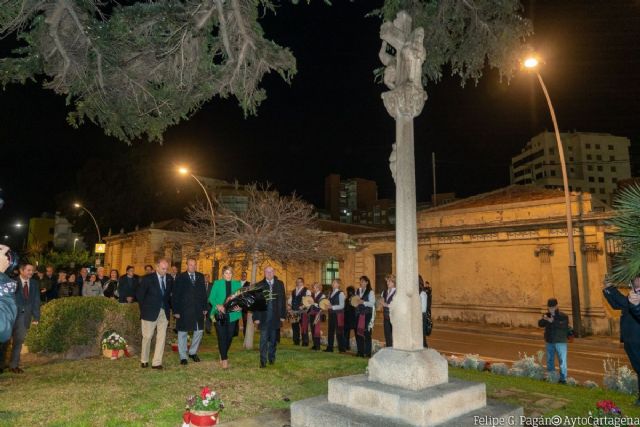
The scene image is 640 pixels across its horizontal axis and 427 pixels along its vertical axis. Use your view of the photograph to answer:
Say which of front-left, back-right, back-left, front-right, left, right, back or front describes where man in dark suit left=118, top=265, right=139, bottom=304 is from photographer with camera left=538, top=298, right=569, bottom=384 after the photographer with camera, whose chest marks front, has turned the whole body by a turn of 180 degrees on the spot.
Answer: back-left

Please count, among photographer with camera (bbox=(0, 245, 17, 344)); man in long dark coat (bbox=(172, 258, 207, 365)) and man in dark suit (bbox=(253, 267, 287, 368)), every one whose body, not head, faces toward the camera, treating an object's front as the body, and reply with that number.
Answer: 2

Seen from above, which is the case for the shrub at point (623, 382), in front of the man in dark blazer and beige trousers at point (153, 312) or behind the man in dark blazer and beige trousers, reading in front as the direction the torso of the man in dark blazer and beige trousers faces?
in front

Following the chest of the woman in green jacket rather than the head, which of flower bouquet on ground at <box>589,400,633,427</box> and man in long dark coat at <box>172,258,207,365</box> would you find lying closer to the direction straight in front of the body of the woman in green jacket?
the flower bouquet on ground

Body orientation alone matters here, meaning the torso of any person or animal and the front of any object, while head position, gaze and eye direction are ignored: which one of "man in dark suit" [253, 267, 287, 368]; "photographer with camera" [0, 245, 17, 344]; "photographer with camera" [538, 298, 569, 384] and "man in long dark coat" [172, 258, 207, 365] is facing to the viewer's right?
"photographer with camera" [0, 245, 17, 344]

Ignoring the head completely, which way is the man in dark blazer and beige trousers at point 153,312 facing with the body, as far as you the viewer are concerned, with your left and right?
facing the viewer and to the right of the viewer

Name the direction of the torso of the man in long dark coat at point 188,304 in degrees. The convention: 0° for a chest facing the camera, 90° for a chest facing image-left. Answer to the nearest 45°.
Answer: approximately 0°

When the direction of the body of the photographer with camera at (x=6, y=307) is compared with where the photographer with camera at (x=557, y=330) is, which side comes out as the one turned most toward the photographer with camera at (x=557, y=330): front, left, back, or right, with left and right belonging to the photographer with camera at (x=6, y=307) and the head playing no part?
front

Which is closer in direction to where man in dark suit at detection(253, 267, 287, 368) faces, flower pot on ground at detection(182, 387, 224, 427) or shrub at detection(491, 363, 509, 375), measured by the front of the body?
the flower pot on ground

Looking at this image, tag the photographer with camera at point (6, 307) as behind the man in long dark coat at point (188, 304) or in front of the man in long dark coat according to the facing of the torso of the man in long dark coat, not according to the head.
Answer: in front

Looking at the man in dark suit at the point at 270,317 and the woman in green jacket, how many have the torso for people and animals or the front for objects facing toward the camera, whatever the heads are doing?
2
